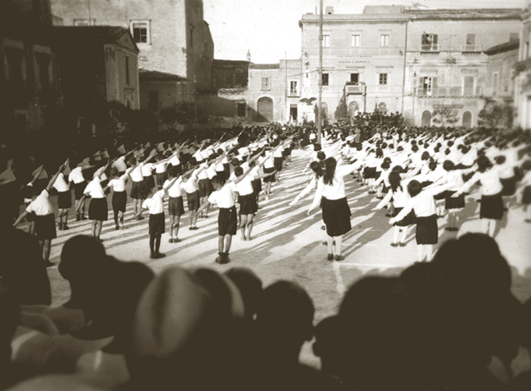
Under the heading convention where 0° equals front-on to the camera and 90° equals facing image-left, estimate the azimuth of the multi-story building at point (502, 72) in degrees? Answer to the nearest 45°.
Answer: approximately 45°

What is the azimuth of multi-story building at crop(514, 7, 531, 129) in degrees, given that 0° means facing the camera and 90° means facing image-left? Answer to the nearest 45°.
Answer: approximately 90°

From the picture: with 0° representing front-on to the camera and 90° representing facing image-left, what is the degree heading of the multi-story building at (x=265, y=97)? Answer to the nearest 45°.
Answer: approximately 0°

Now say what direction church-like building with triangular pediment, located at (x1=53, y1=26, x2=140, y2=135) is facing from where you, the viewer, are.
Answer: facing the viewer and to the right of the viewer

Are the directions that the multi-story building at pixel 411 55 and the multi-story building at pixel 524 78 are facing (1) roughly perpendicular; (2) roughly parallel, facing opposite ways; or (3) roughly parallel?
roughly perpendicular
